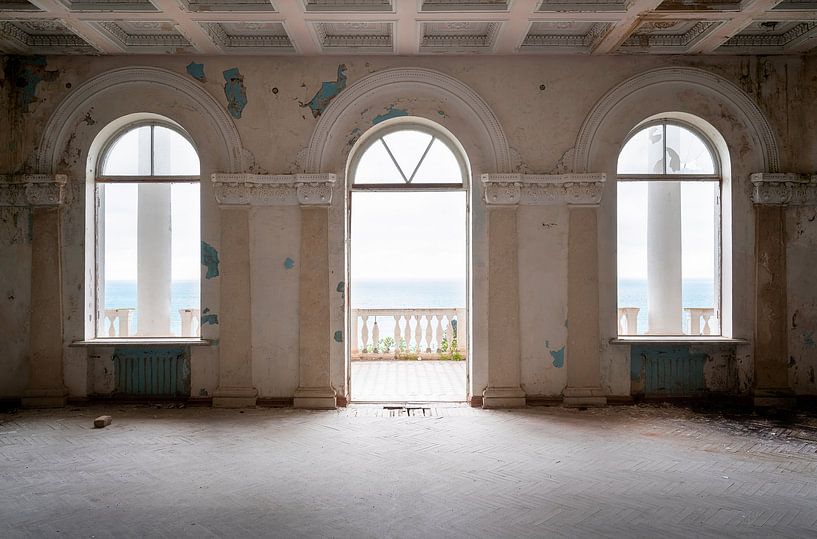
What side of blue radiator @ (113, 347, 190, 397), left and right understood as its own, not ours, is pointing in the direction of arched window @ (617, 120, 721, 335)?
left

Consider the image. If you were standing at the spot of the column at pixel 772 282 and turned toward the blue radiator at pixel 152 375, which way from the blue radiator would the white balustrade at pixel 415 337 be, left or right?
right

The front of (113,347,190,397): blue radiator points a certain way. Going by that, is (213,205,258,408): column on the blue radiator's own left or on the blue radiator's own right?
on the blue radiator's own left

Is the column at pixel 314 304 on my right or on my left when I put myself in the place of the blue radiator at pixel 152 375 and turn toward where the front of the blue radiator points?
on my left

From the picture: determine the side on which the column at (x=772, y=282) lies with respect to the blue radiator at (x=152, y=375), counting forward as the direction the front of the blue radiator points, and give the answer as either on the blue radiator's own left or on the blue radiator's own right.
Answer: on the blue radiator's own left

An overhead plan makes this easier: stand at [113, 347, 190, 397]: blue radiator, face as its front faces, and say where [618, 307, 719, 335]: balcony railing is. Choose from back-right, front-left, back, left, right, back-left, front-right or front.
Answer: left

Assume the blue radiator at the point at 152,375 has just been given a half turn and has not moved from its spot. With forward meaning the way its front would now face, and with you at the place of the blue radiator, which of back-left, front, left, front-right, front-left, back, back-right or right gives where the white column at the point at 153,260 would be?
front

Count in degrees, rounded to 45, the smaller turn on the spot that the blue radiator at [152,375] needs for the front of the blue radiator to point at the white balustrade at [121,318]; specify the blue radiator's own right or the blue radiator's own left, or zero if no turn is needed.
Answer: approximately 180°

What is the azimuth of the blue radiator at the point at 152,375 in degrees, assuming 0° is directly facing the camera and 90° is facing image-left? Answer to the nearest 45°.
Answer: approximately 0°

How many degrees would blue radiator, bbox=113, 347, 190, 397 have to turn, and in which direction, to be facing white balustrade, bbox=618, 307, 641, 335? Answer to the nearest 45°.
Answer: approximately 90° to its left

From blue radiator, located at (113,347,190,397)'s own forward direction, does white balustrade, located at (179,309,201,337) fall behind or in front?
behind

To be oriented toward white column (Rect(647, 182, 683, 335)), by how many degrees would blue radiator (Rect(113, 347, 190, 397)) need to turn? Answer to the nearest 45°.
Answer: approximately 90° to its left
